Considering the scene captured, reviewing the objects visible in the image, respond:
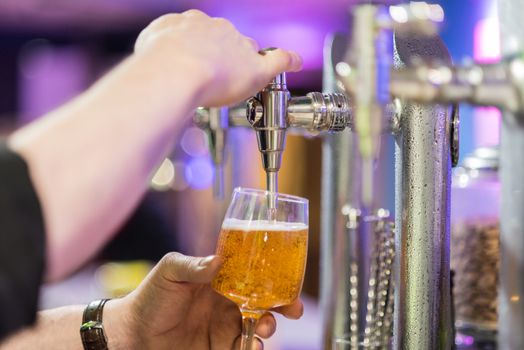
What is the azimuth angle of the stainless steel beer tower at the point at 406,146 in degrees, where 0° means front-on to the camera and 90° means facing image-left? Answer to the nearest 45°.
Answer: approximately 90°
